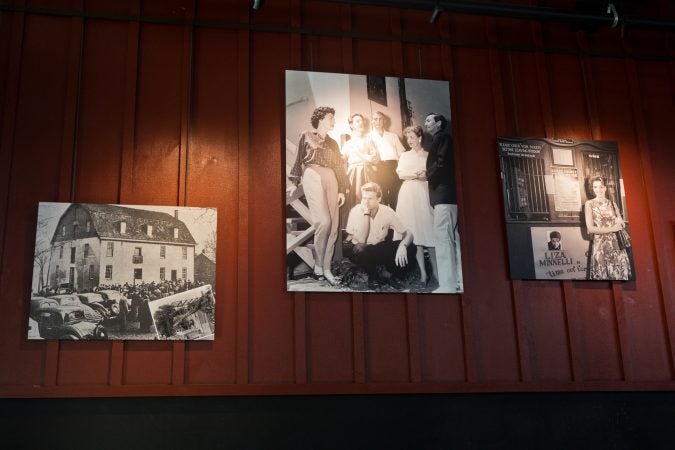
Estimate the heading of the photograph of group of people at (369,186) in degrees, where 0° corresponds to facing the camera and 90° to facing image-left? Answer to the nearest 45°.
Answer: approximately 0°
